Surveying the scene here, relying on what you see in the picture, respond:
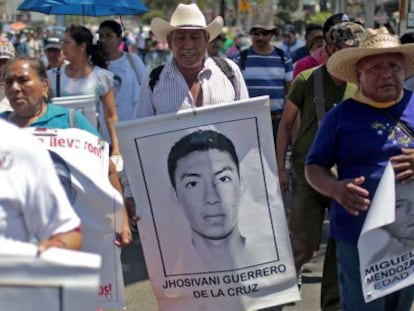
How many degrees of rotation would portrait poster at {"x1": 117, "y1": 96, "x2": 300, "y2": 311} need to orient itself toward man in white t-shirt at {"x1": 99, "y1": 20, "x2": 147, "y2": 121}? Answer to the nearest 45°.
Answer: approximately 180°

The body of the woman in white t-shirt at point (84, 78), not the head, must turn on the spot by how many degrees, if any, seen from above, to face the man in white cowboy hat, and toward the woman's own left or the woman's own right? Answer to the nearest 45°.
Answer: approximately 45° to the woman's own left

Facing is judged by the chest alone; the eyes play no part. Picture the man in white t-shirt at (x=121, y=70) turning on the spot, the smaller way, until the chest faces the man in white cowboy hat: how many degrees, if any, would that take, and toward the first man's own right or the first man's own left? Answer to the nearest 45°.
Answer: approximately 45° to the first man's own left

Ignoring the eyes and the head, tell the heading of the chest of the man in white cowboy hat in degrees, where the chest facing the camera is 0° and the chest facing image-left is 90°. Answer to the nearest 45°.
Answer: approximately 0°

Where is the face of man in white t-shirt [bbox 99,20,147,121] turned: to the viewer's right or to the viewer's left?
to the viewer's left

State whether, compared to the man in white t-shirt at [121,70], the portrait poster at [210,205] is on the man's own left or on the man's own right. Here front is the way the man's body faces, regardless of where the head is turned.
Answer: on the man's own left

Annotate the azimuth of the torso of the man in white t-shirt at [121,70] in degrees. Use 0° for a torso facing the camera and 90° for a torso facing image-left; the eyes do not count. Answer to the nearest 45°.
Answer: approximately 45°

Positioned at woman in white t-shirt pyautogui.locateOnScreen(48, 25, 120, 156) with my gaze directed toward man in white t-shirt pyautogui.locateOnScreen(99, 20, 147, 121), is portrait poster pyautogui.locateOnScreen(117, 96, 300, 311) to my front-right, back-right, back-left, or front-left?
back-right

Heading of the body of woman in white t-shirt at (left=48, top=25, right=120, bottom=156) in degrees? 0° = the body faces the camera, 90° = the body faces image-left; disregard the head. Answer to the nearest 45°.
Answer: approximately 45°
